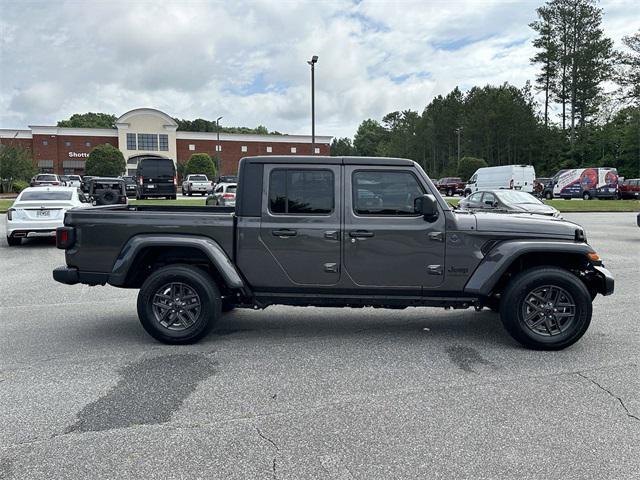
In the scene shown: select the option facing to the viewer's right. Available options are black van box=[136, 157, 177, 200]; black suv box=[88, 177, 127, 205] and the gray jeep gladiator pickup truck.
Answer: the gray jeep gladiator pickup truck

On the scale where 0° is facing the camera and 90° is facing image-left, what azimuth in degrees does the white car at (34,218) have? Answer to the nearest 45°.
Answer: approximately 225°

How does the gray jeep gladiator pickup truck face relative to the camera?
to the viewer's right

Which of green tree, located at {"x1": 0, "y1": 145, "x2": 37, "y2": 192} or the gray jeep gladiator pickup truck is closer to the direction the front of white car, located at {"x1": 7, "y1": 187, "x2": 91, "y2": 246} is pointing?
the green tree

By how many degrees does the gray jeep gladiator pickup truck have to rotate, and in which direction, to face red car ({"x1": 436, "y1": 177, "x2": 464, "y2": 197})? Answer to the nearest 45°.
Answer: approximately 90° to its left

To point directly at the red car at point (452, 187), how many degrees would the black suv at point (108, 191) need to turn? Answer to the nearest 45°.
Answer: approximately 45° to its right

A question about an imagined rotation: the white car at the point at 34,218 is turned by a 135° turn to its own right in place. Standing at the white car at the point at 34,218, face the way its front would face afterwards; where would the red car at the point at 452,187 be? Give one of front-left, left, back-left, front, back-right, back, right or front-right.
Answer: back-left

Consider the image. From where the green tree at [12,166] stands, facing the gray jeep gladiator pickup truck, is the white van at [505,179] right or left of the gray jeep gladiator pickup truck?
left

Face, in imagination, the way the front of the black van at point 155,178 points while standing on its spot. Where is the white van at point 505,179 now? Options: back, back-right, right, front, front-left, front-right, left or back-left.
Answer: right

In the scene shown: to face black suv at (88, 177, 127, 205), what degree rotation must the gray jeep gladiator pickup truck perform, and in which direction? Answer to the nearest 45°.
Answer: approximately 135° to its left

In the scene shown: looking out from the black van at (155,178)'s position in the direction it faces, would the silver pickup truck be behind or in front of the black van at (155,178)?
in front

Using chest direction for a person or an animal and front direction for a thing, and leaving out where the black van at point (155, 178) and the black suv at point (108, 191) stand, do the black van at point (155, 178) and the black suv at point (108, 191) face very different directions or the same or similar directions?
same or similar directions

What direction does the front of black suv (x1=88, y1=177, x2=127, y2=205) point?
away from the camera

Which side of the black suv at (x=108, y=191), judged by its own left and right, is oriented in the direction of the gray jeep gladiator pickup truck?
back

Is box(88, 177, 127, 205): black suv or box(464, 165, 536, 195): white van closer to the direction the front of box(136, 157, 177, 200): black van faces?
the white van

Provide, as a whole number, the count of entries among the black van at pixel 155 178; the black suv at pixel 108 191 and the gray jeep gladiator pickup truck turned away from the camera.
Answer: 2

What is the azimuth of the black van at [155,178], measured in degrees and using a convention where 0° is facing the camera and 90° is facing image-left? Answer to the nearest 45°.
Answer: approximately 180°

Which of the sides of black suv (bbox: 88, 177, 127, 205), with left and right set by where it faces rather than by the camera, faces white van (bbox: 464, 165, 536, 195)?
right

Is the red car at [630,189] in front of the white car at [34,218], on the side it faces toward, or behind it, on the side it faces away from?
in front

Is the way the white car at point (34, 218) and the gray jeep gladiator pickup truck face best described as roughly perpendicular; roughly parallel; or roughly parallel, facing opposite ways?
roughly perpendicular
